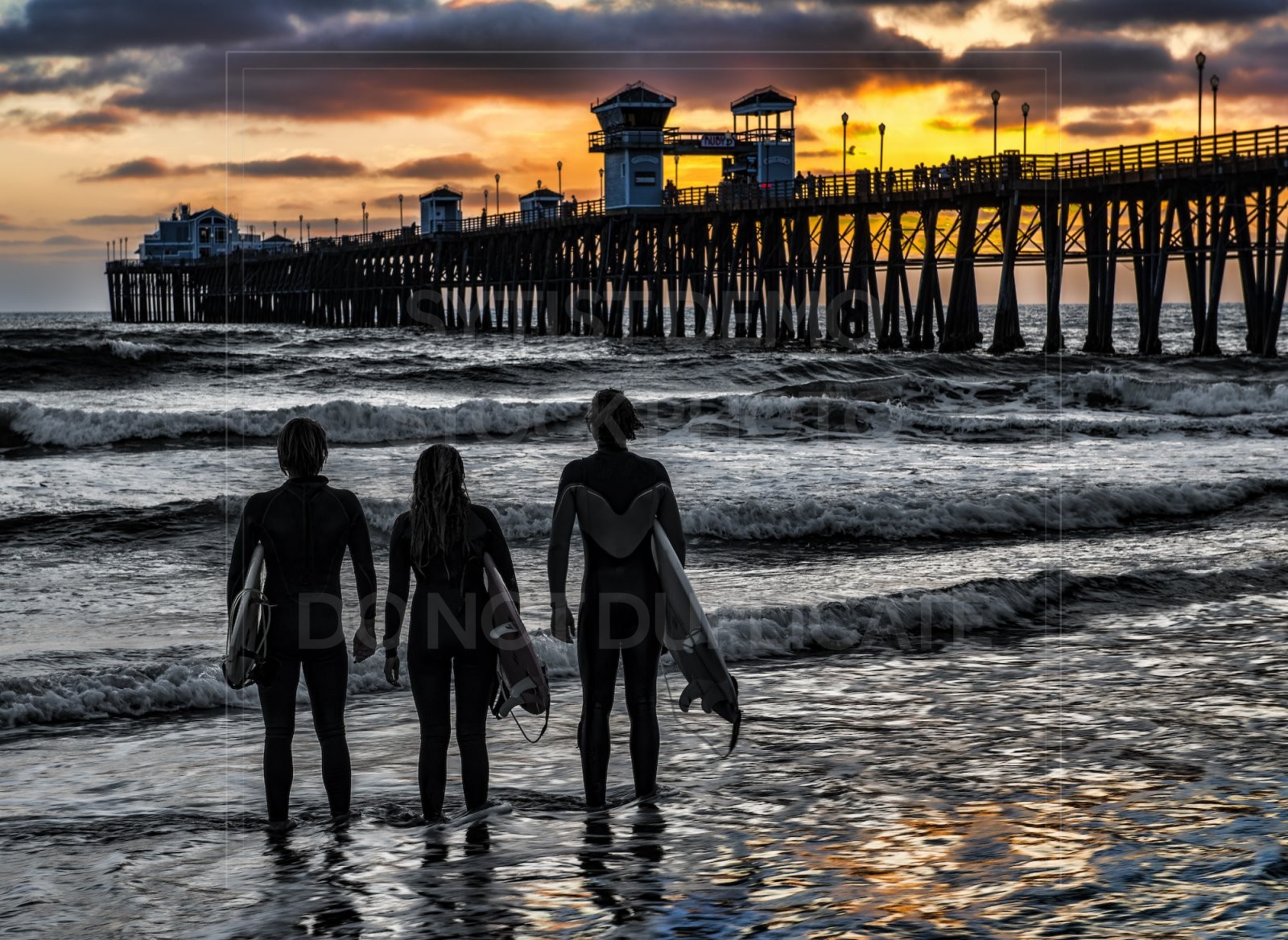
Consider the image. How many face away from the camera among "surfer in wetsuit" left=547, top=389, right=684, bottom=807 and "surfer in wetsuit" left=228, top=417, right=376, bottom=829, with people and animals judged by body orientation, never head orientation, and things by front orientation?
2

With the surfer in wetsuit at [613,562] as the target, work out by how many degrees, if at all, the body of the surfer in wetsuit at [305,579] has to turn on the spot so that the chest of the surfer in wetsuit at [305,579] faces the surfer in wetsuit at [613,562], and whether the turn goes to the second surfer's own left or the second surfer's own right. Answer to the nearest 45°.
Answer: approximately 90° to the second surfer's own right

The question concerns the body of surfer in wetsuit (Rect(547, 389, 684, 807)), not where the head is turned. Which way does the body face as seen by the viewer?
away from the camera

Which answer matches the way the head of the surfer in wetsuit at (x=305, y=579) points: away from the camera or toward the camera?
away from the camera

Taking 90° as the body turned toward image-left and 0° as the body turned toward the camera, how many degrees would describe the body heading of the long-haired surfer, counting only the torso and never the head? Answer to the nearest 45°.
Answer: approximately 180°

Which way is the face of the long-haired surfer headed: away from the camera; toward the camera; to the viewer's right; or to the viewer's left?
away from the camera

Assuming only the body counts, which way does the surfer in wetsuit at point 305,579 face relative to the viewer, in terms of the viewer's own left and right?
facing away from the viewer

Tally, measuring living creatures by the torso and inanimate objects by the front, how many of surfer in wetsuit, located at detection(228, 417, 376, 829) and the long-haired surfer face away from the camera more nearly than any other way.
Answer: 2
